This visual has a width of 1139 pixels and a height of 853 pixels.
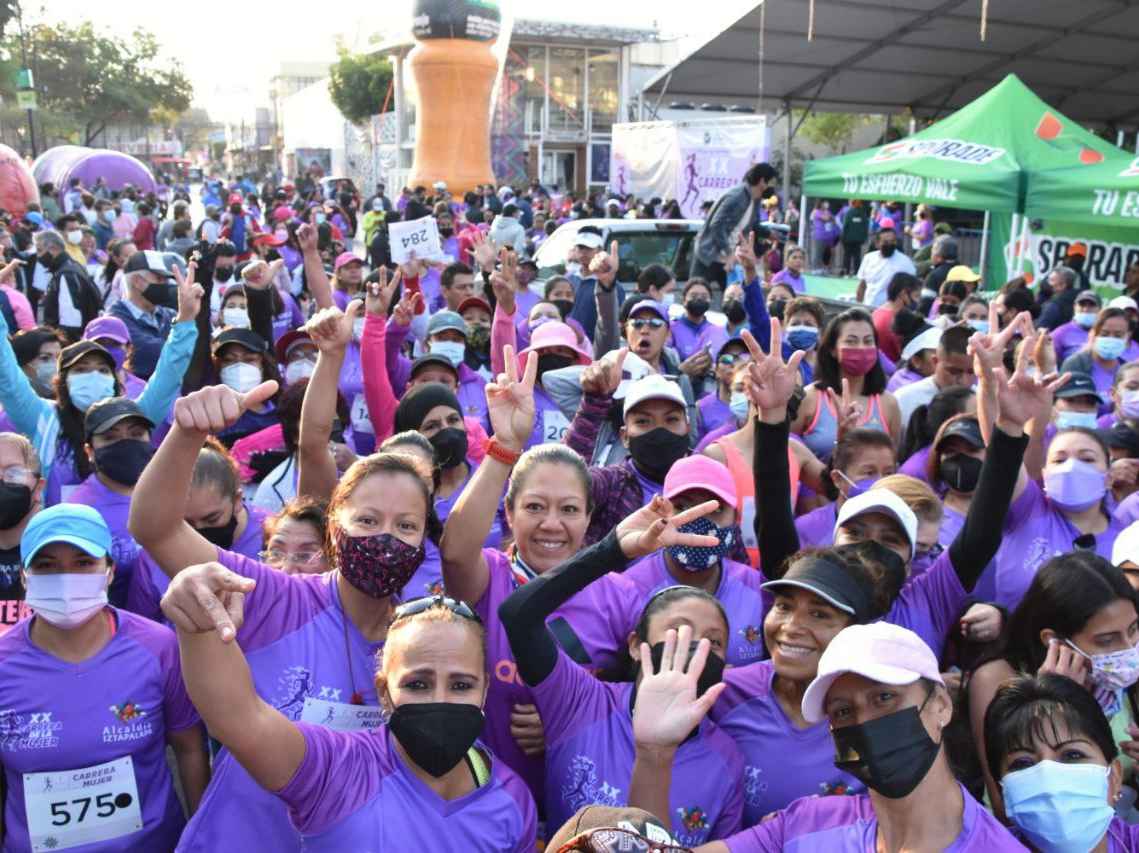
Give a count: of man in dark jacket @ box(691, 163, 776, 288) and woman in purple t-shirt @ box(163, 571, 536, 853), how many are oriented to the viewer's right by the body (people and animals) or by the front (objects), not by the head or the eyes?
1

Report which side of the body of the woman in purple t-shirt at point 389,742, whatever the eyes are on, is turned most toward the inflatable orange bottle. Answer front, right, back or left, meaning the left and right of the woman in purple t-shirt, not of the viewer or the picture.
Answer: back

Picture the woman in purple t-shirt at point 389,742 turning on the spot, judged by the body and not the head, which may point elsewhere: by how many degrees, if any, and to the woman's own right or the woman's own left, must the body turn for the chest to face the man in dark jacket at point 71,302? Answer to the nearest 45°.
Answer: approximately 180°

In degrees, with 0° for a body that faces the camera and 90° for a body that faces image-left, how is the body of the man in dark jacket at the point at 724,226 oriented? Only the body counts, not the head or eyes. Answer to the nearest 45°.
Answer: approximately 270°

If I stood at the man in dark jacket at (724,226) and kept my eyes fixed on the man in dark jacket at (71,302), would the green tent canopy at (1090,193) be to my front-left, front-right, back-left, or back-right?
back-right

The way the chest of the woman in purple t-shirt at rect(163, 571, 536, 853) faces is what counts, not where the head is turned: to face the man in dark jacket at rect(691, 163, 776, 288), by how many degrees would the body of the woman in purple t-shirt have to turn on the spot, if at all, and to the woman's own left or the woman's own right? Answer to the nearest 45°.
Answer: approximately 135° to the woman's own left
